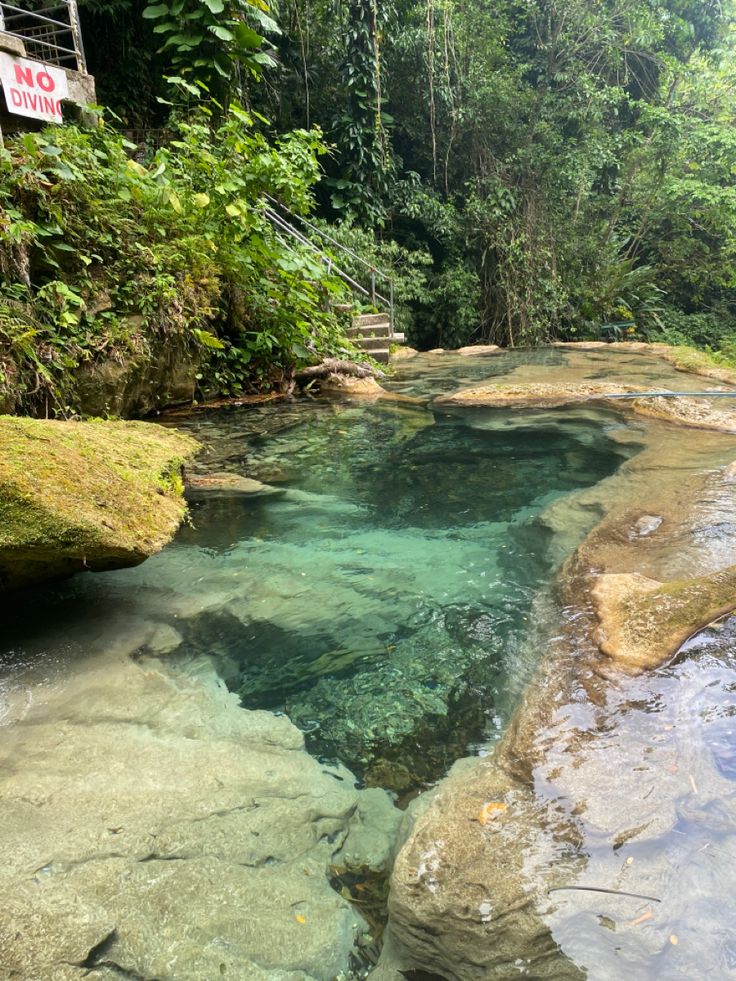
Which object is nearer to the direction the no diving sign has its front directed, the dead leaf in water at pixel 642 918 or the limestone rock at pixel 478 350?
the dead leaf in water

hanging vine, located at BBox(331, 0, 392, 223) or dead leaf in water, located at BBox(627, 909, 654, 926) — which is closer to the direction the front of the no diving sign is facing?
the dead leaf in water

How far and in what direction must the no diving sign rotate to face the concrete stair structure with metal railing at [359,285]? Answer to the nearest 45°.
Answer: approximately 135° to its left

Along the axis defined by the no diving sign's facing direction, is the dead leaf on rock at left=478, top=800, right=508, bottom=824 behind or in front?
in front

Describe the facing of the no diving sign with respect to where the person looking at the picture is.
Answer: facing the viewer

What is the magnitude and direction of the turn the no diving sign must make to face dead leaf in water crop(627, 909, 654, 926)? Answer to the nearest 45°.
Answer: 0° — it already faces it

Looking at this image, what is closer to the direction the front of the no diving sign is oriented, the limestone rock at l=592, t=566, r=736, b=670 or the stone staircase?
the limestone rock

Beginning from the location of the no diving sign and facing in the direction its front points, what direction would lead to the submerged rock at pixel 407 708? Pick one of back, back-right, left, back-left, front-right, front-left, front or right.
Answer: front

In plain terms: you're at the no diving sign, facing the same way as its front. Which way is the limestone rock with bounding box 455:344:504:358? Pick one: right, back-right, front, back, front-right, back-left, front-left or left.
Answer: back-left

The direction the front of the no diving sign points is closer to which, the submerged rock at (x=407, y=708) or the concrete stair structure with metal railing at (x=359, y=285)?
the submerged rock

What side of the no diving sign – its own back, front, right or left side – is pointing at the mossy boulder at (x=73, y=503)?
front

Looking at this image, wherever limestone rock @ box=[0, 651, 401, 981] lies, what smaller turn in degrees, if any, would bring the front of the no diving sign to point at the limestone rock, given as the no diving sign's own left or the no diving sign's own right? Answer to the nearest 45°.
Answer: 0° — it already faces it

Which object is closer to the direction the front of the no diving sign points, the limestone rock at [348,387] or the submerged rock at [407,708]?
the submerged rock

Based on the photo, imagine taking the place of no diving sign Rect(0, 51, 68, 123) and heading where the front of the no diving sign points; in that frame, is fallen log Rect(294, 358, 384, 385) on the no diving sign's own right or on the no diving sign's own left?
on the no diving sign's own left
